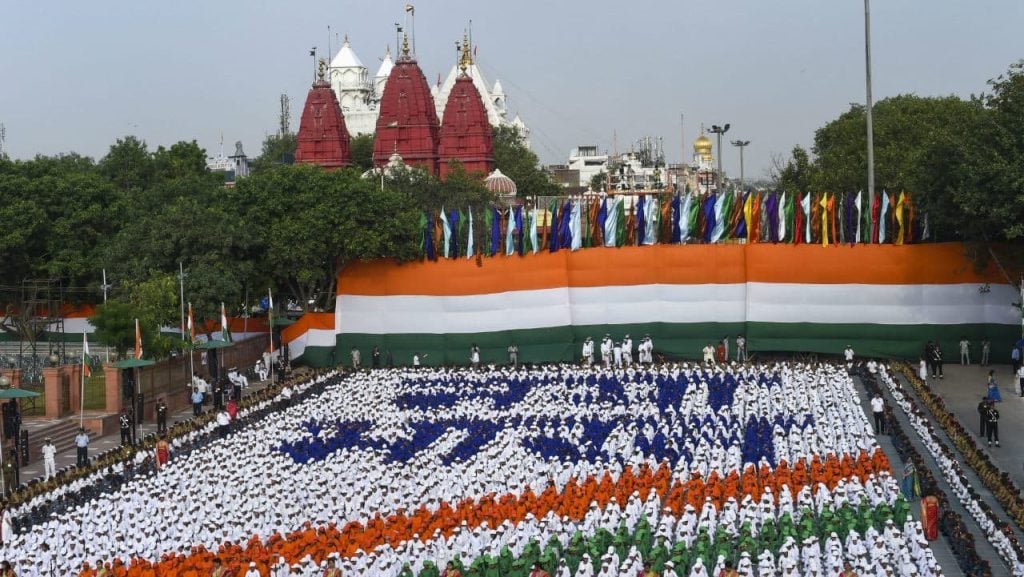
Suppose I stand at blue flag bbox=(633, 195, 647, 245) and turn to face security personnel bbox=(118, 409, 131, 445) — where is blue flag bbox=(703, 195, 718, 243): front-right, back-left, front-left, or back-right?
back-left

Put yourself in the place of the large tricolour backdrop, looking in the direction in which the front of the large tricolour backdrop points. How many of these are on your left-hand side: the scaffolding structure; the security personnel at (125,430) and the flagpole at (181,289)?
0

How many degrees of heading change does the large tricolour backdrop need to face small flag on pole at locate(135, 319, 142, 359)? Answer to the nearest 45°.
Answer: approximately 45° to its right

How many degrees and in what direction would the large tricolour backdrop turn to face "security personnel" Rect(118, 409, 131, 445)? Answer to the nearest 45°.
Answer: approximately 45° to its right

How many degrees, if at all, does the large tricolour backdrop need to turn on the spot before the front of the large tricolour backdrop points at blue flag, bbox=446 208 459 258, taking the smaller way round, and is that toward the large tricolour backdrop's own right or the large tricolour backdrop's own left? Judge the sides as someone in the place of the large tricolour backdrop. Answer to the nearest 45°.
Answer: approximately 90° to the large tricolour backdrop's own right

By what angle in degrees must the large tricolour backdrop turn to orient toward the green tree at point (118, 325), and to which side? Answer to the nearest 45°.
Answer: approximately 45° to its right

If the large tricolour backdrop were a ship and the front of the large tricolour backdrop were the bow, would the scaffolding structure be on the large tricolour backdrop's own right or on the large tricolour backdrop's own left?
on the large tricolour backdrop's own right

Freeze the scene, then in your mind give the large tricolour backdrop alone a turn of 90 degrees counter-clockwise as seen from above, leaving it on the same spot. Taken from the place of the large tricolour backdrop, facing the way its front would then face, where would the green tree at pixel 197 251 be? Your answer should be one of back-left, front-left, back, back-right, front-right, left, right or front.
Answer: back

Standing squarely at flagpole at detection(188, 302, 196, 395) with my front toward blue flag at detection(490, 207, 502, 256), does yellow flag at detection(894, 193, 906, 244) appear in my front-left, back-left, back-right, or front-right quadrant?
front-right

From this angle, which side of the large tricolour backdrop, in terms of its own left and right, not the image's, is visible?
front

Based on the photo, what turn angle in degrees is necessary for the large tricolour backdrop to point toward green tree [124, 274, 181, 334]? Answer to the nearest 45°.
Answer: approximately 90° to its right

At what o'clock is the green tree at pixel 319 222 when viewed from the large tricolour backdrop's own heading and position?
The green tree is roughly at 3 o'clock from the large tricolour backdrop.

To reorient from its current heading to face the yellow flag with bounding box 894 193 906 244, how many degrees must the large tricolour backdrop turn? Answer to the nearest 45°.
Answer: approximately 90° to its left

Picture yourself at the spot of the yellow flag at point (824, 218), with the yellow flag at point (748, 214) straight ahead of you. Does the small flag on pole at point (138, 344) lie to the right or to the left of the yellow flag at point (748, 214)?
left
